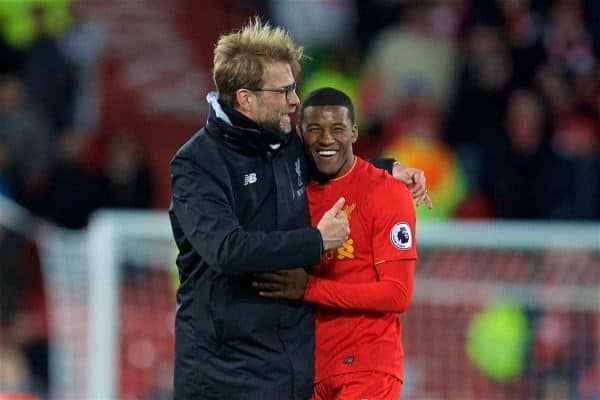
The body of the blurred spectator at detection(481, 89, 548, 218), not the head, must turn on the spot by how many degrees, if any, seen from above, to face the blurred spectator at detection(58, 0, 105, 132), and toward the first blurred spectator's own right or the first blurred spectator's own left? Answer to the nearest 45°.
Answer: approximately 90° to the first blurred spectator's own right

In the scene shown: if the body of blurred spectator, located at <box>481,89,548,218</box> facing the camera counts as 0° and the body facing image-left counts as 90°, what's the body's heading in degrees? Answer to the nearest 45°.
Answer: approximately 0°

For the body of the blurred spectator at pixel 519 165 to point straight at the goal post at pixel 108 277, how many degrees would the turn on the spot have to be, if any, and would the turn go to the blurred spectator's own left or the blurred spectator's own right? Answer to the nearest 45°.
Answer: approximately 45° to the blurred spectator's own right

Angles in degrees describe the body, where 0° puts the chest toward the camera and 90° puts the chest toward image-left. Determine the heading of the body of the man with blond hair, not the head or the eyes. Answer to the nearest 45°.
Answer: approximately 315°

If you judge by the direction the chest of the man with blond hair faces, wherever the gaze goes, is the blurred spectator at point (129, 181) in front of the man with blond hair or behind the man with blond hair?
behind
